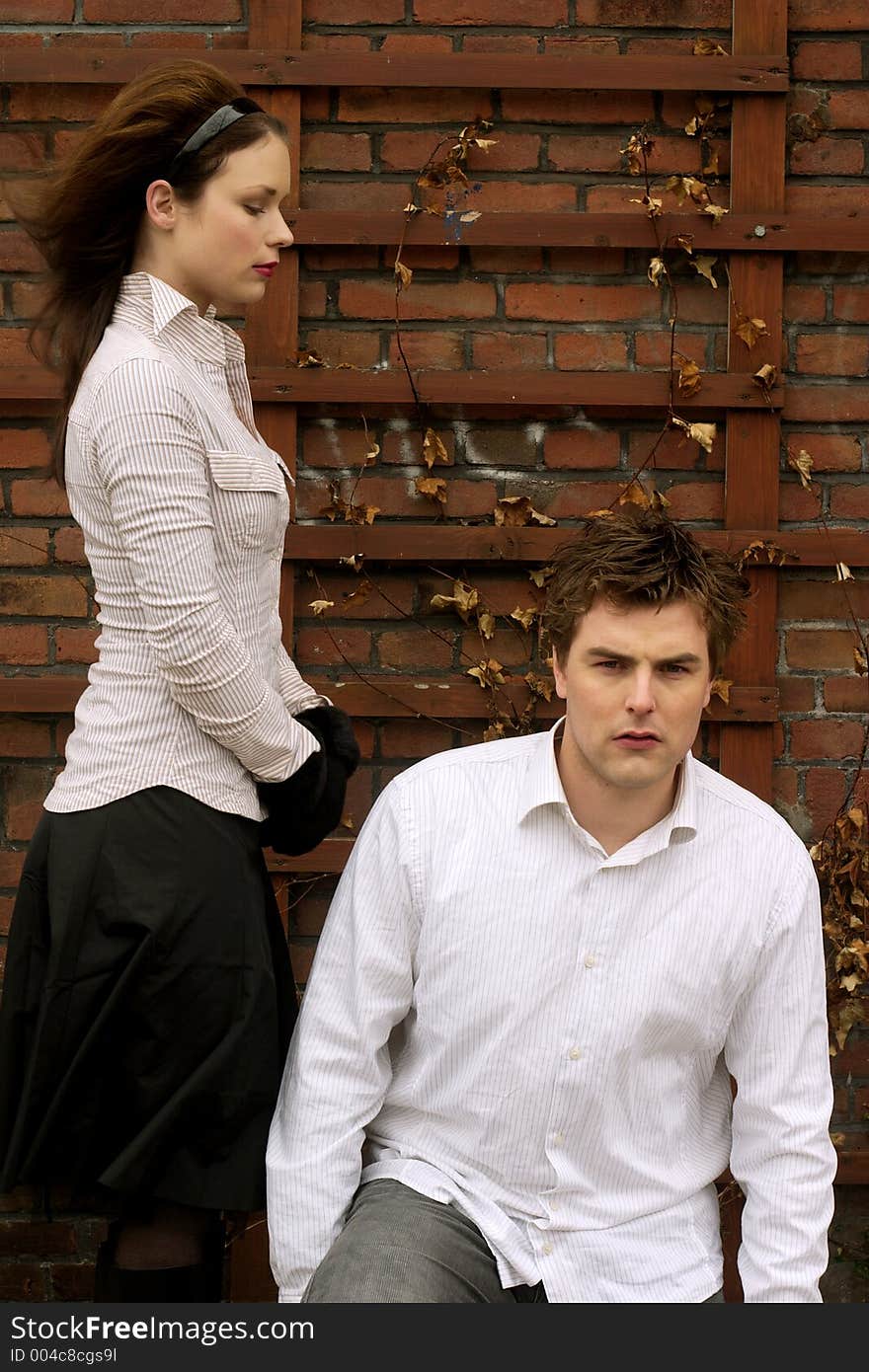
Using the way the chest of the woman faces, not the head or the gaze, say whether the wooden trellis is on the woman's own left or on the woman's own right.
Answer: on the woman's own left

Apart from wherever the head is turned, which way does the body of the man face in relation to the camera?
toward the camera

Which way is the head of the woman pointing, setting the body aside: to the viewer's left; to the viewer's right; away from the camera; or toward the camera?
to the viewer's right

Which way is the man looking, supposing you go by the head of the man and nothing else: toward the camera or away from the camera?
toward the camera

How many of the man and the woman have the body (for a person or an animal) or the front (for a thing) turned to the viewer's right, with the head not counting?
1

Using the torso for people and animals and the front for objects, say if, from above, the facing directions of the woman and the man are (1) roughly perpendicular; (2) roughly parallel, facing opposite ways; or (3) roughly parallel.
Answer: roughly perpendicular

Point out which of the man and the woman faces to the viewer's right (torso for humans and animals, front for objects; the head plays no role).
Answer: the woman

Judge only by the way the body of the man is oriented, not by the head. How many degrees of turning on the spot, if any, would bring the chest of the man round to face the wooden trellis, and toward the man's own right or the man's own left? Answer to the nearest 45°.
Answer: approximately 180°

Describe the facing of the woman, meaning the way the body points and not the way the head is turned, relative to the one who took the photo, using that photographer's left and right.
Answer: facing to the right of the viewer
